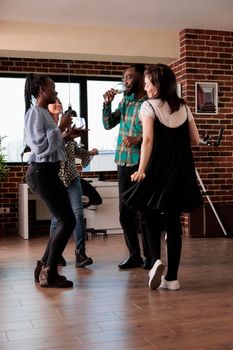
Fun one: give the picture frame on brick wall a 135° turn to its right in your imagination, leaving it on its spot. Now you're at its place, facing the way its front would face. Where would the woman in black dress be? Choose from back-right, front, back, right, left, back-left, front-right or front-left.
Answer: back-left

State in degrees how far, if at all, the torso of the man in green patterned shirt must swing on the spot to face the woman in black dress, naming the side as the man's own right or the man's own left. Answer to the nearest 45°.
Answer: approximately 45° to the man's own left

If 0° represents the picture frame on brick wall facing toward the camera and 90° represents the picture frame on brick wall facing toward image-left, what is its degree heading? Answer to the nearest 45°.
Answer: approximately 0°

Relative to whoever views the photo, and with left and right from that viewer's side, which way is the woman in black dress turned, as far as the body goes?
facing away from the viewer and to the left of the viewer

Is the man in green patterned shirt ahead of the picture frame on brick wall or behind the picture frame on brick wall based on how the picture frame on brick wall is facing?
ahead

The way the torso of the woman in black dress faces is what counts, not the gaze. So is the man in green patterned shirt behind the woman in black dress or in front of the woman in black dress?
in front
